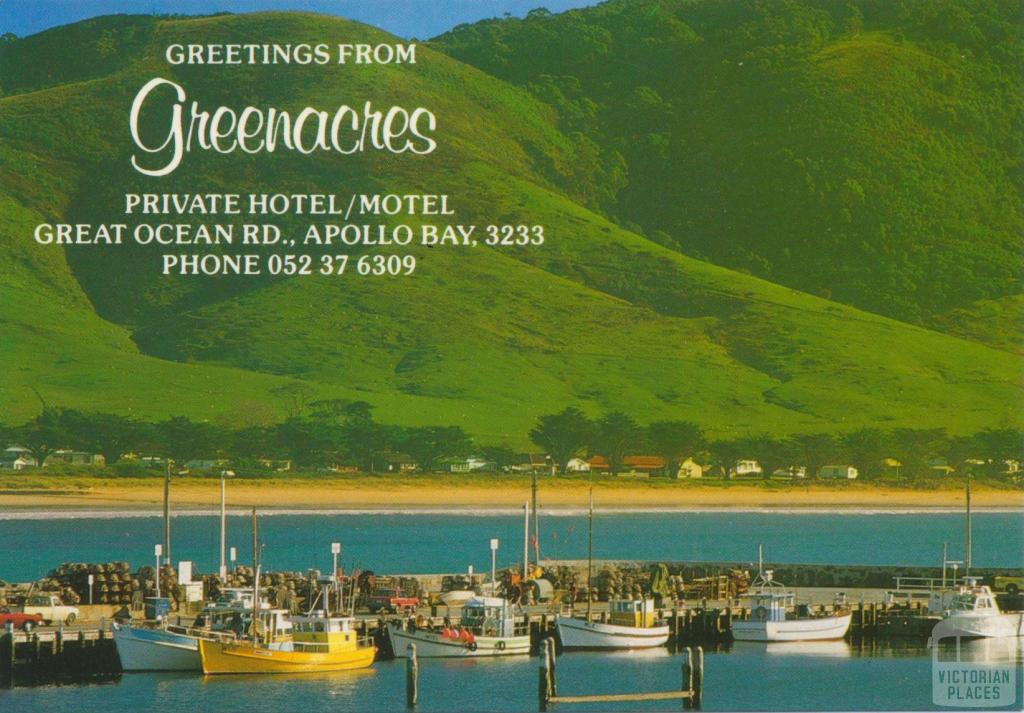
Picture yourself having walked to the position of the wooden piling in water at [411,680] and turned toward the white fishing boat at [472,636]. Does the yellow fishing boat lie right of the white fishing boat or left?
left

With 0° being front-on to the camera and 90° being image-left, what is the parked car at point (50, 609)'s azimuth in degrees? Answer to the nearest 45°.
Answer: approximately 270°

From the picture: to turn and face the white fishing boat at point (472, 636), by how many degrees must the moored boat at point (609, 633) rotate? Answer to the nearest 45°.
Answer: approximately 45° to its left

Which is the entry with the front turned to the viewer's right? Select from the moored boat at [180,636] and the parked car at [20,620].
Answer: the parked car

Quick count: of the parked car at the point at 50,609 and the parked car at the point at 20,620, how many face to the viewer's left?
0

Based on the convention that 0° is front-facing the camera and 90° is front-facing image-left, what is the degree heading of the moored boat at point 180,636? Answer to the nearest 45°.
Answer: approximately 90°

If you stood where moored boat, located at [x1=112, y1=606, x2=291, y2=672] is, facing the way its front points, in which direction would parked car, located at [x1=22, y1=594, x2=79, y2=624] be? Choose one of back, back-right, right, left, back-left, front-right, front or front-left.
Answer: front-right

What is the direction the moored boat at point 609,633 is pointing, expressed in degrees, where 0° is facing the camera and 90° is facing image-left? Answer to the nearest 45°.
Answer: approximately 90°

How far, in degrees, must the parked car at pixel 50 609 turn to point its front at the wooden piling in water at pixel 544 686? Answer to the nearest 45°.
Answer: approximately 45° to its right

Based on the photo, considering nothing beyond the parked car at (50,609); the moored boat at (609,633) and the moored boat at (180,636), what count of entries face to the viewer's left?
2

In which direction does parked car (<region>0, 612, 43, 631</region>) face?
to the viewer's right

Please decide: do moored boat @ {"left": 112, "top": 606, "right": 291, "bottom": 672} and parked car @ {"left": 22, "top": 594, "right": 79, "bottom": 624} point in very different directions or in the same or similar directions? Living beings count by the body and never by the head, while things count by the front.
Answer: very different directions
